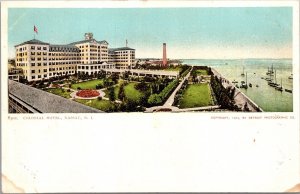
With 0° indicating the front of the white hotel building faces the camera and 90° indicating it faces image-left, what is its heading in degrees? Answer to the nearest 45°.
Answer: approximately 315°
